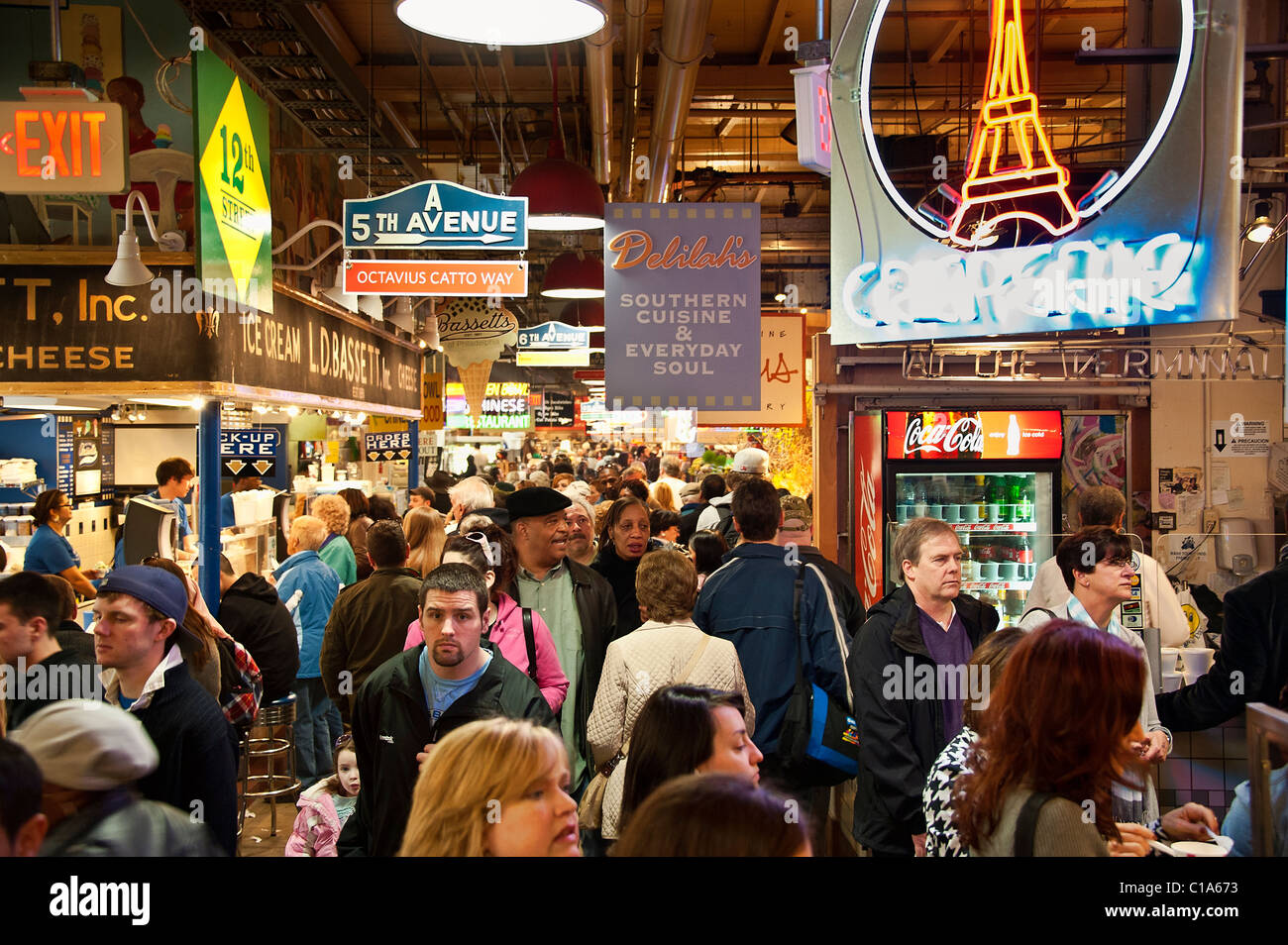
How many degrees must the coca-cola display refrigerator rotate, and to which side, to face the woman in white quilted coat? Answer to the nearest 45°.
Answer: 0° — it already faces them

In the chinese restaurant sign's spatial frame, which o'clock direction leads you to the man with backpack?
The man with backpack is roughly at 12 o'clock from the chinese restaurant sign.

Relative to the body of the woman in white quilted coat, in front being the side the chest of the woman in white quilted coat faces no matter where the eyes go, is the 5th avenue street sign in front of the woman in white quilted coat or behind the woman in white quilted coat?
in front

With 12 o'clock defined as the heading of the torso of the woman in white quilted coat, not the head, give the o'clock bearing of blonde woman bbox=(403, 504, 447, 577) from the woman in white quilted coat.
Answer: The blonde woman is roughly at 11 o'clock from the woman in white quilted coat.

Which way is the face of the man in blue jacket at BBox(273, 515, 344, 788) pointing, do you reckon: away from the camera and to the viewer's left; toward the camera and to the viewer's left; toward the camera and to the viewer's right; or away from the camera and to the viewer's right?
away from the camera and to the viewer's left

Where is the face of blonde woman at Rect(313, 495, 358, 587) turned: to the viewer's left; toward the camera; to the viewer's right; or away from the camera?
away from the camera

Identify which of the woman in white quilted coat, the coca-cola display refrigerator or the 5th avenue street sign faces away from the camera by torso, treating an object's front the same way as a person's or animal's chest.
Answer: the woman in white quilted coat

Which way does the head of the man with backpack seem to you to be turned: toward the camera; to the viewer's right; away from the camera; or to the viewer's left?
away from the camera

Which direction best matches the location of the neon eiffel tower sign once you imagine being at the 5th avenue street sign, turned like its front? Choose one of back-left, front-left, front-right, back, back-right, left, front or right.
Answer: front-left

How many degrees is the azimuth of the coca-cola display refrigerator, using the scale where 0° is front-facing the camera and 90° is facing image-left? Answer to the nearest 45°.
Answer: approximately 0°

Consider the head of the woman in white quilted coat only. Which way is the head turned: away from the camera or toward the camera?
away from the camera

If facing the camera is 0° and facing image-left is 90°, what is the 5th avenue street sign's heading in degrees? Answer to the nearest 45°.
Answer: approximately 0°

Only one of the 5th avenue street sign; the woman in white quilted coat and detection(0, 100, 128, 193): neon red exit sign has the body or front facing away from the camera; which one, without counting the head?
the woman in white quilted coat

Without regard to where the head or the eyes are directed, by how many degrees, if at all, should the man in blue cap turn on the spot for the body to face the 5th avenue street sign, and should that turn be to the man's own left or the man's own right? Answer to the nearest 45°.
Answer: approximately 180°

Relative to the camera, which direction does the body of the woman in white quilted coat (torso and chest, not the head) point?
away from the camera

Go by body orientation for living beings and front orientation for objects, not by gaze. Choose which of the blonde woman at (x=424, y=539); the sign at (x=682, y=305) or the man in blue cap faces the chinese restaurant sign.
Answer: the blonde woman
